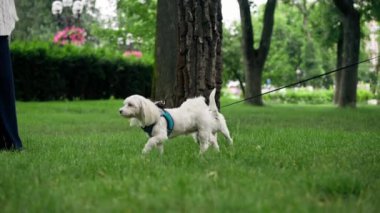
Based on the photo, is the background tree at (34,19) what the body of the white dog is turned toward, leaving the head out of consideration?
no

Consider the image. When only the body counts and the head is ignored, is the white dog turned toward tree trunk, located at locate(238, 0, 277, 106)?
no

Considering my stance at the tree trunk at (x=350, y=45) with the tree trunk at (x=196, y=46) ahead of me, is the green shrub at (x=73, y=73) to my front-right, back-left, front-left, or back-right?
front-right

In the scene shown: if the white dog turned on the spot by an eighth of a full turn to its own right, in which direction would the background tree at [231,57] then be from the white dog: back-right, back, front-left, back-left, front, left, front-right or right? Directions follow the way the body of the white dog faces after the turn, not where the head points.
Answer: front-right

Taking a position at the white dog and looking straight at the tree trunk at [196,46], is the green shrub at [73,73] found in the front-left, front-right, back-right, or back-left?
front-left

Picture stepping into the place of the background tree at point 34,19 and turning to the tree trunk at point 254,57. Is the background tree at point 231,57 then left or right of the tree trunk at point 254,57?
left

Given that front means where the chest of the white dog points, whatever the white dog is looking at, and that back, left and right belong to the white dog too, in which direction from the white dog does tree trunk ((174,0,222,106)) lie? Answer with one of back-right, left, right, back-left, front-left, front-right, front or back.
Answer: right

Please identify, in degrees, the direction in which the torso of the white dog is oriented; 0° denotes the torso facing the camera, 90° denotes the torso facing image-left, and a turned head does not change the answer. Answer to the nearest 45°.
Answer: approximately 90°

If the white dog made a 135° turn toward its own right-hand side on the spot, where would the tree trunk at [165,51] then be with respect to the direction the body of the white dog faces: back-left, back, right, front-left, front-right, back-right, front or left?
front-left
